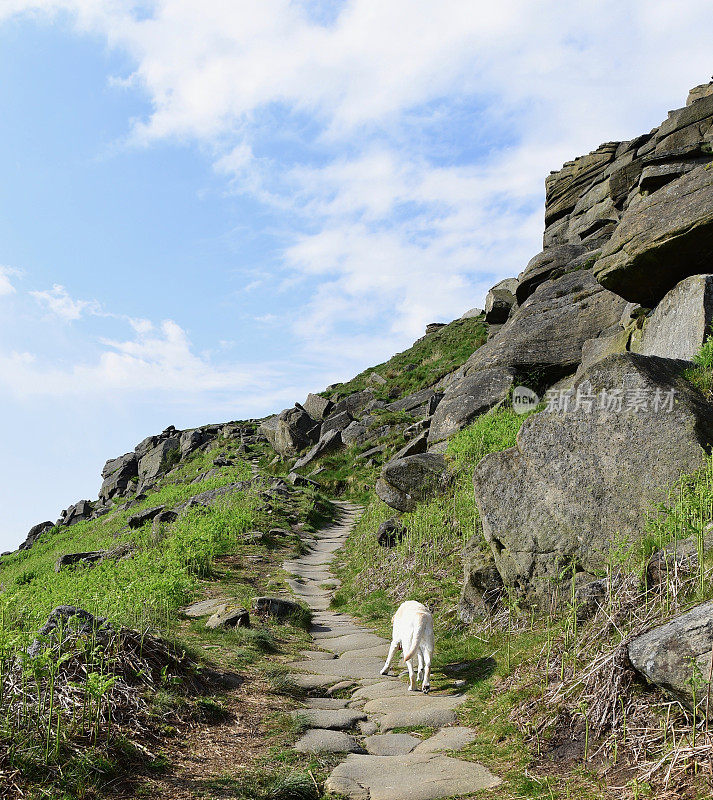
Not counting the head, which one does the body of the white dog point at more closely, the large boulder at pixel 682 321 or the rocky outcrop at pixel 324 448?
the rocky outcrop

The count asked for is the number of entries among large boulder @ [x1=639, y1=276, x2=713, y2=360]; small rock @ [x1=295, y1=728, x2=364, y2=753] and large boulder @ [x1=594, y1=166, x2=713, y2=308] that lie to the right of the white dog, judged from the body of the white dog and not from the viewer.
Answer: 2

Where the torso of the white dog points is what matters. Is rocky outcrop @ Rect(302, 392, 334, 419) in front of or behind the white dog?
in front

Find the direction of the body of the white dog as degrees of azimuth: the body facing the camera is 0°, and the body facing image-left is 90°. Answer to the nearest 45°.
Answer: approximately 135°

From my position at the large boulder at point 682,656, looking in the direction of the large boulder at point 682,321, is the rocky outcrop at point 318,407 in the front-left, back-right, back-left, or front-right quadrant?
front-left

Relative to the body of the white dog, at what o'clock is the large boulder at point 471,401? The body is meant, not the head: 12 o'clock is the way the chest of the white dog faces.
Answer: The large boulder is roughly at 12 o'clock from the white dog.

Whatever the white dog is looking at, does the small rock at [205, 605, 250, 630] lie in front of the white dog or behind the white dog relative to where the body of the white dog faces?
in front

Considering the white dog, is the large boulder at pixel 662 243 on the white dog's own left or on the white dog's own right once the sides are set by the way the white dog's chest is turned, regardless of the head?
on the white dog's own right

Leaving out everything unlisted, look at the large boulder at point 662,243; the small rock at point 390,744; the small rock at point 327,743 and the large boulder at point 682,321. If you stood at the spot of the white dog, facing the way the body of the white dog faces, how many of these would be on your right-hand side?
2

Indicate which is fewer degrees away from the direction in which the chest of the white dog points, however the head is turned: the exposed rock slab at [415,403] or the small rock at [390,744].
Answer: the exposed rock slab

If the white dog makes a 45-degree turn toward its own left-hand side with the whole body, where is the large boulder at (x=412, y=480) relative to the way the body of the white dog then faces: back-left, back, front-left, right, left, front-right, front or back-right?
right
